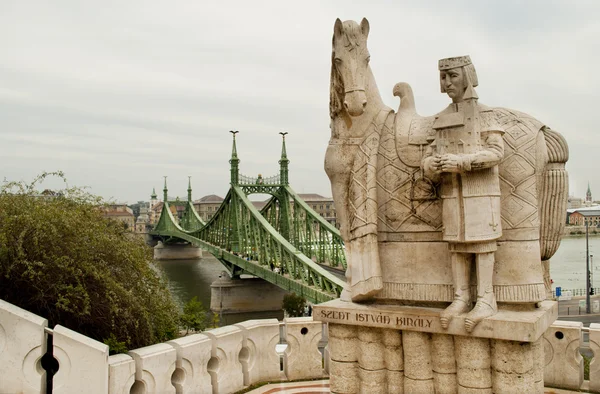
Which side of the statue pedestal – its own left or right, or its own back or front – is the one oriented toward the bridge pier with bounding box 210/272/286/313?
back

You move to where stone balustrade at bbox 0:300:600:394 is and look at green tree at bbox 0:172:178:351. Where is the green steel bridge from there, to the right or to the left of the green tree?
right

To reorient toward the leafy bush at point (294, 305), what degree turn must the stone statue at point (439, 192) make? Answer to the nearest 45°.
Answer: approximately 135° to its right

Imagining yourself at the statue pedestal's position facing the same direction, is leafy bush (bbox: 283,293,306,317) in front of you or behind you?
behind

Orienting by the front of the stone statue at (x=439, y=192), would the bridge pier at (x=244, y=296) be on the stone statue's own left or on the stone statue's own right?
on the stone statue's own right

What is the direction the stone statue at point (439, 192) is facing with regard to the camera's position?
facing the viewer and to the left of the viewer

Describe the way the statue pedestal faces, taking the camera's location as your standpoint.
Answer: facing the viewer
